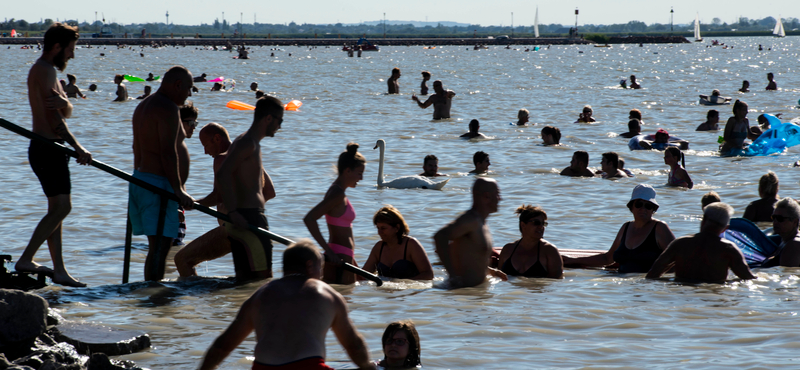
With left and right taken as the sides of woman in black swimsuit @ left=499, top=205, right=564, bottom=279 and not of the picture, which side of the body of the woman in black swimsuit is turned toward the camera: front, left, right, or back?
front

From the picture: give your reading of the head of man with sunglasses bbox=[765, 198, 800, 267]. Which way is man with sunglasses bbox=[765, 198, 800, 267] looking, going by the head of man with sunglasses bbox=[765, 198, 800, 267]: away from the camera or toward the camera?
toward the camera

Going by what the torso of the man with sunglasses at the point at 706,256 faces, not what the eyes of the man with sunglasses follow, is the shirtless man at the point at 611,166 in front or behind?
in front

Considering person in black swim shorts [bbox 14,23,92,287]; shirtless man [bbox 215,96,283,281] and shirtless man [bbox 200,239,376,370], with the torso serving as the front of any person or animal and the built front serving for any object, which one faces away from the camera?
shirtless man [bbox 200,239,376,370]

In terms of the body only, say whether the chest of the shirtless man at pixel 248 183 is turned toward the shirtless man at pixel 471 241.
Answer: yes

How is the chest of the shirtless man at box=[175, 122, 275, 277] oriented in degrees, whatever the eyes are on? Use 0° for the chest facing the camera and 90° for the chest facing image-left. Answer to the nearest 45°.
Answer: approximately 90°

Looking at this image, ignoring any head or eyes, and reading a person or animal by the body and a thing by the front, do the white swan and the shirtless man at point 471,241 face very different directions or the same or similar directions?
very different directions

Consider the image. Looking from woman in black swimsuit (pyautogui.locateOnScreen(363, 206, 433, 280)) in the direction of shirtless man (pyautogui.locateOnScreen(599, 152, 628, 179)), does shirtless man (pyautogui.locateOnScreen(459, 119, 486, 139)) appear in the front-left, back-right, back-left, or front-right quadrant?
front-left

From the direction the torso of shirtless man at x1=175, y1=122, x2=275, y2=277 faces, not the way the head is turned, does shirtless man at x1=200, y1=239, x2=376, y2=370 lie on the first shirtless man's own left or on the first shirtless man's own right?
on the first shirtless man's own left

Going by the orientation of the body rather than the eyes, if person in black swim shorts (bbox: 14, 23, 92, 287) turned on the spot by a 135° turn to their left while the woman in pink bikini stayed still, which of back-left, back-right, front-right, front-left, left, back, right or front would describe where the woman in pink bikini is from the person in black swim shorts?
back-right

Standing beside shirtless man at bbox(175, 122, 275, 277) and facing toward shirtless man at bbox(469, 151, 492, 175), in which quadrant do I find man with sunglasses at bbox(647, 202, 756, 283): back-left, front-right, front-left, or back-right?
front-right

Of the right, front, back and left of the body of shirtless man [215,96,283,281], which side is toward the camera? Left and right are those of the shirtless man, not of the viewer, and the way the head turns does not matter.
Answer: right

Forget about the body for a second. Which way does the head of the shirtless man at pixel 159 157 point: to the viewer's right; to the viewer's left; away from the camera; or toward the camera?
to the viewer's right

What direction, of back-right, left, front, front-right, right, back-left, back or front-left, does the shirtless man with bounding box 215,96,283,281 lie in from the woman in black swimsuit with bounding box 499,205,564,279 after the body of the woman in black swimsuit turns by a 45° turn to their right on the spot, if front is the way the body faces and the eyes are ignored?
front

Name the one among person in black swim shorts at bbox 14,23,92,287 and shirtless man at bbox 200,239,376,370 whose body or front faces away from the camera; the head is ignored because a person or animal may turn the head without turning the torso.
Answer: the shirtless man

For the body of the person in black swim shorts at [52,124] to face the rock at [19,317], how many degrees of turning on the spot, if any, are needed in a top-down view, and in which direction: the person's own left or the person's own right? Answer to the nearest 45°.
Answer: approximately 90° to the person's own right

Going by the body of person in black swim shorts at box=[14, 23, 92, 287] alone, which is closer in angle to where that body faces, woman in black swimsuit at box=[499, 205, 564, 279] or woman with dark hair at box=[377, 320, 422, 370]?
the woman in black swimsuit

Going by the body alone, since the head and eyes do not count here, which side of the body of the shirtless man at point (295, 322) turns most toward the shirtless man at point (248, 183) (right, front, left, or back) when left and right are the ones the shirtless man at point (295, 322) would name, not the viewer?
front

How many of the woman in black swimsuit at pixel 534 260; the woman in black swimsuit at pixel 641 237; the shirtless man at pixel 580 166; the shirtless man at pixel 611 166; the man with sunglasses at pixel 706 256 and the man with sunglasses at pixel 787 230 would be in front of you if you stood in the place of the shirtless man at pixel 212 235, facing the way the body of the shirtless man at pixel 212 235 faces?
0

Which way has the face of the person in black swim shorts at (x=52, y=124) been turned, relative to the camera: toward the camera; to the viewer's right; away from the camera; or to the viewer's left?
to the viewer's right

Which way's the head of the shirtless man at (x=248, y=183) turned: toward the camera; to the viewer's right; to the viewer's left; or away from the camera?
to the viewer's right

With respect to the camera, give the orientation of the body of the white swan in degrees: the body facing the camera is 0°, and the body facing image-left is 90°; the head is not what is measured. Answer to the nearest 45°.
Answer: approximately 90°
